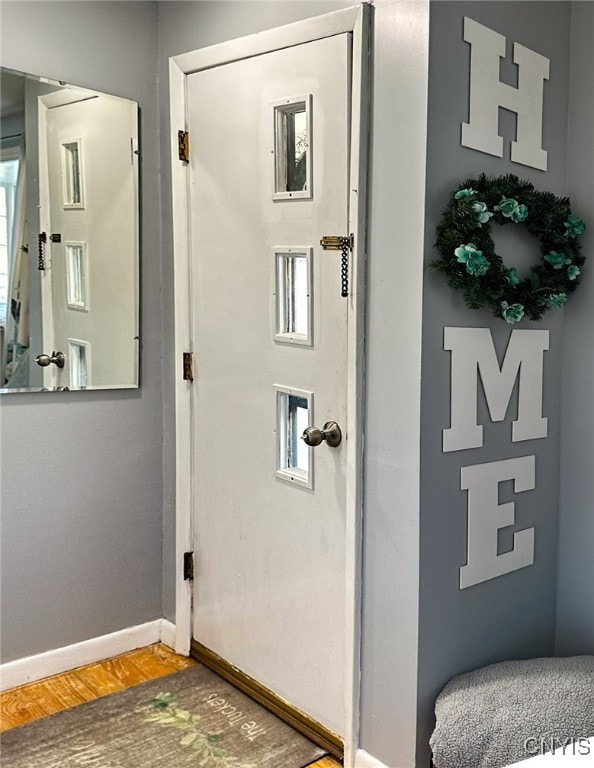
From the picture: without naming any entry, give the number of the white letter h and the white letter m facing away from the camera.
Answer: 0

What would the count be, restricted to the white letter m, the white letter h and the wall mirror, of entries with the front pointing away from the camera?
0

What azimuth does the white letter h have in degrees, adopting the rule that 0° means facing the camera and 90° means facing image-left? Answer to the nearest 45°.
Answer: approximately 315°

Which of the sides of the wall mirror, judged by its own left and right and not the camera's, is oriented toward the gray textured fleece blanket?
front

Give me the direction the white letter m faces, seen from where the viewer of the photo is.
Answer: facing the viewer and to the right of the viewer

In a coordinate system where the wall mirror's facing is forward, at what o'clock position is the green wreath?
The green wreath is roughly at 12 o'clock from the wall mirror.

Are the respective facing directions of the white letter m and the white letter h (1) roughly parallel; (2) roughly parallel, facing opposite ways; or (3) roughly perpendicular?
roughly parallel

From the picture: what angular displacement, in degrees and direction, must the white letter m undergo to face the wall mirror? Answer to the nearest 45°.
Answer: approximately 135° to its right

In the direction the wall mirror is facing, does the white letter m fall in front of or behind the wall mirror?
in front
